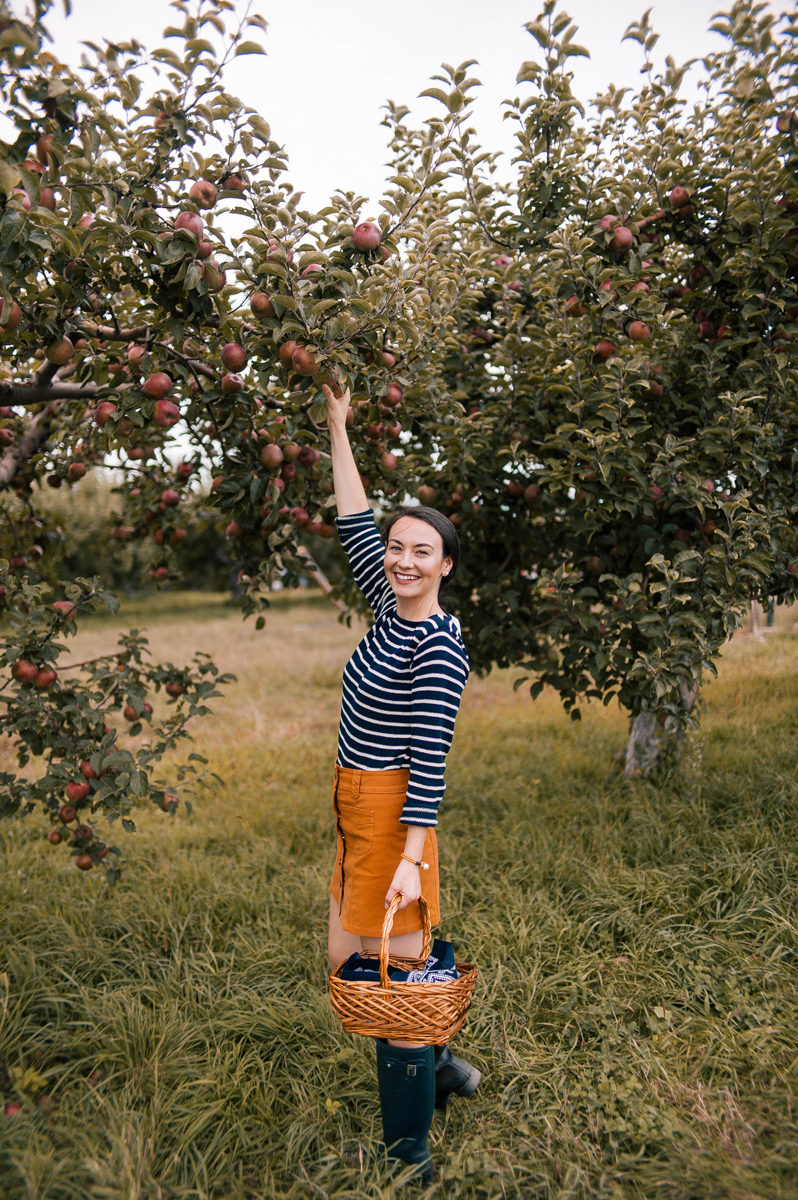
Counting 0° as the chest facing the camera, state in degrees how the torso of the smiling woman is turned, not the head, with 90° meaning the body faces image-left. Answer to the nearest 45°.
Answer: approximately 45°

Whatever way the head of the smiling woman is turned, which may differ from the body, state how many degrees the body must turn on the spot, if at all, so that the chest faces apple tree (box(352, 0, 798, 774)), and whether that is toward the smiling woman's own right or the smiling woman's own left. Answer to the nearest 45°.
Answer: approximately 180°
